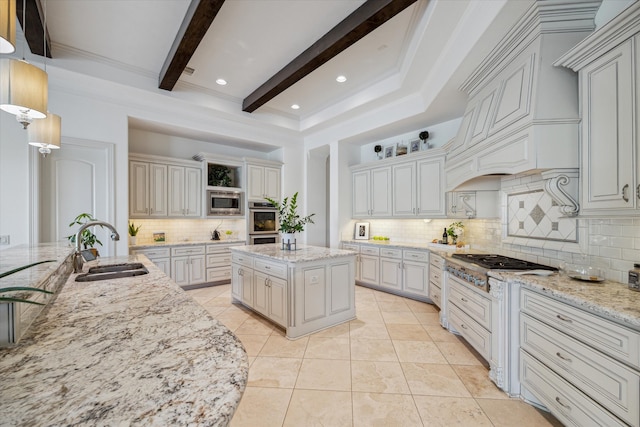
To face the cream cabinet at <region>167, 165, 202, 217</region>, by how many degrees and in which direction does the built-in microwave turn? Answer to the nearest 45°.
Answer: approximately 90° to its right

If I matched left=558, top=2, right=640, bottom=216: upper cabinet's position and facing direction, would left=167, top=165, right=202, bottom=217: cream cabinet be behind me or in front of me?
in front

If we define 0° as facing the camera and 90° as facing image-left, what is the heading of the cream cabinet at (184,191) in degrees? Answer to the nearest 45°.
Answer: approximately 0°

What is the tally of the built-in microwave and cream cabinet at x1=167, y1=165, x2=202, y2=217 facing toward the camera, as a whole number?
2

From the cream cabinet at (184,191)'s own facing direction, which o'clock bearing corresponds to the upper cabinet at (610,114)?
The upper cabinet is roughly at 11 o'clock from the cream cabinet.

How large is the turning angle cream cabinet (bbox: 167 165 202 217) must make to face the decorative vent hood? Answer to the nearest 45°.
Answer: approximately 45° to its left

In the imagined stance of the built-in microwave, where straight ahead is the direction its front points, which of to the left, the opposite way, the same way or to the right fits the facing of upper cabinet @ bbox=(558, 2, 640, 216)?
to the right

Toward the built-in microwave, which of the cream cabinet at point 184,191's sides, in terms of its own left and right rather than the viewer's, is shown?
left

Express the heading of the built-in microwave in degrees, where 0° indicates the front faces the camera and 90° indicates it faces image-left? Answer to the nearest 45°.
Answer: approximately 0°

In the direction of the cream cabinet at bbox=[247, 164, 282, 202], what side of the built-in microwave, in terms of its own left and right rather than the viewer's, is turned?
left

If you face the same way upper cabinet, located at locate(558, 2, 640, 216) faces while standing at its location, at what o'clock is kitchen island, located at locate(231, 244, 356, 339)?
The kitchen island is roughly at 1 o'clock from the upper cabinet.

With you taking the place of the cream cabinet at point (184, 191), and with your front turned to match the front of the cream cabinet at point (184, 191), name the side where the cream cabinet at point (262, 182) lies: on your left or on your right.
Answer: on your left

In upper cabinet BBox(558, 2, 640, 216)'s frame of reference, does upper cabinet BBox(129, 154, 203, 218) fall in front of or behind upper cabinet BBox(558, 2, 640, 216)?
in front
